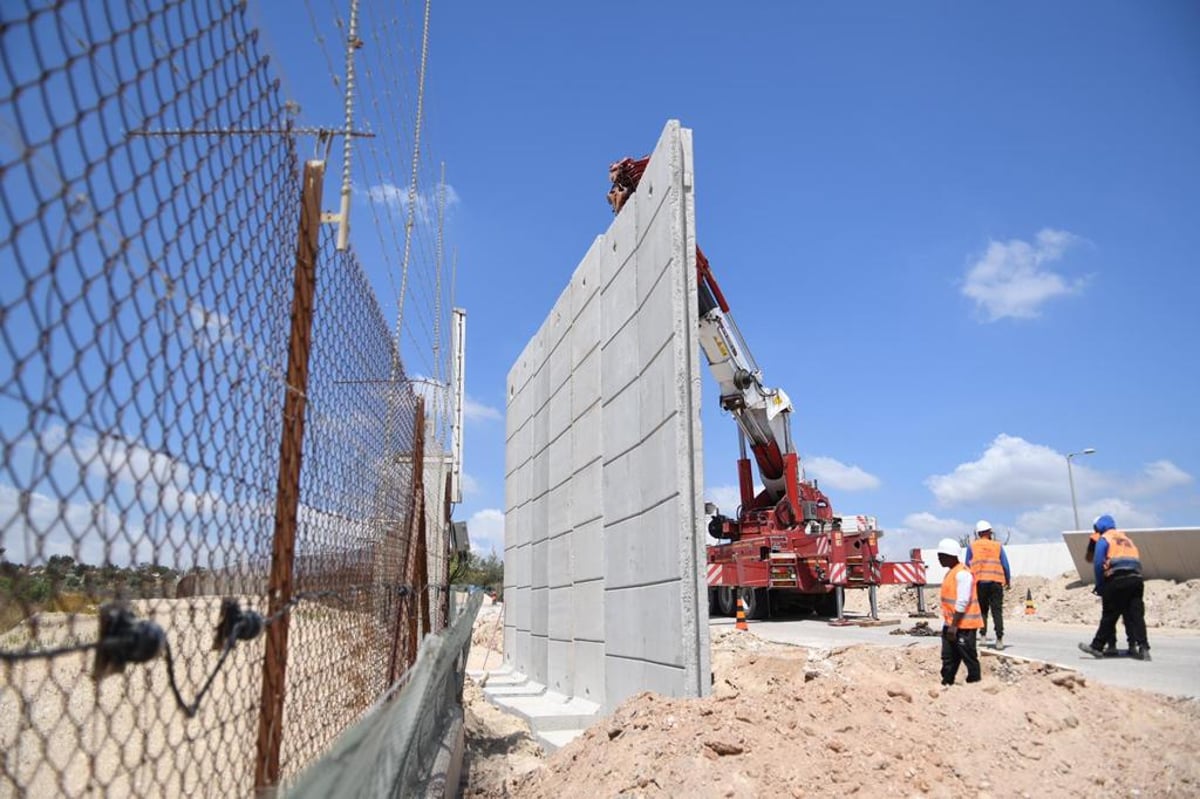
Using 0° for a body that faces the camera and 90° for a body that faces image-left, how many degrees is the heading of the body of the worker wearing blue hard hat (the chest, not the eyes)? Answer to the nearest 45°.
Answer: approximately 135°

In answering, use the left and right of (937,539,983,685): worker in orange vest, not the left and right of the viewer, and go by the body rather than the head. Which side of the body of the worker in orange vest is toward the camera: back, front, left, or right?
left

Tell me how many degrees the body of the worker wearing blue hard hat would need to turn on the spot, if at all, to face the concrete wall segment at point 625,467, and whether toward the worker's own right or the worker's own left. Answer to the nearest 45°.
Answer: approximately 90° to the worker's own left

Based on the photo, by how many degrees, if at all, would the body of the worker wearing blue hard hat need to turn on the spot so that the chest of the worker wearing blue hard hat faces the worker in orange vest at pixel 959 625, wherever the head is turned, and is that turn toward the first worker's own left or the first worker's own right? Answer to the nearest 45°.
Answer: approximately 135° to the first worker's own left

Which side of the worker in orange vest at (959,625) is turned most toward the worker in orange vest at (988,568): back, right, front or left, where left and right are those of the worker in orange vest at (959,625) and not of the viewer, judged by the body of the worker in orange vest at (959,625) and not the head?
right

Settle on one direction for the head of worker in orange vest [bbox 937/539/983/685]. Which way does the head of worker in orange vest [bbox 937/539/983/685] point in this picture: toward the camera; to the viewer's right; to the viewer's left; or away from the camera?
to the viewer's left

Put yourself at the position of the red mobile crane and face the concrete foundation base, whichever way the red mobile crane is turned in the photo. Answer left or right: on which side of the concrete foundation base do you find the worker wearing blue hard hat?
left
